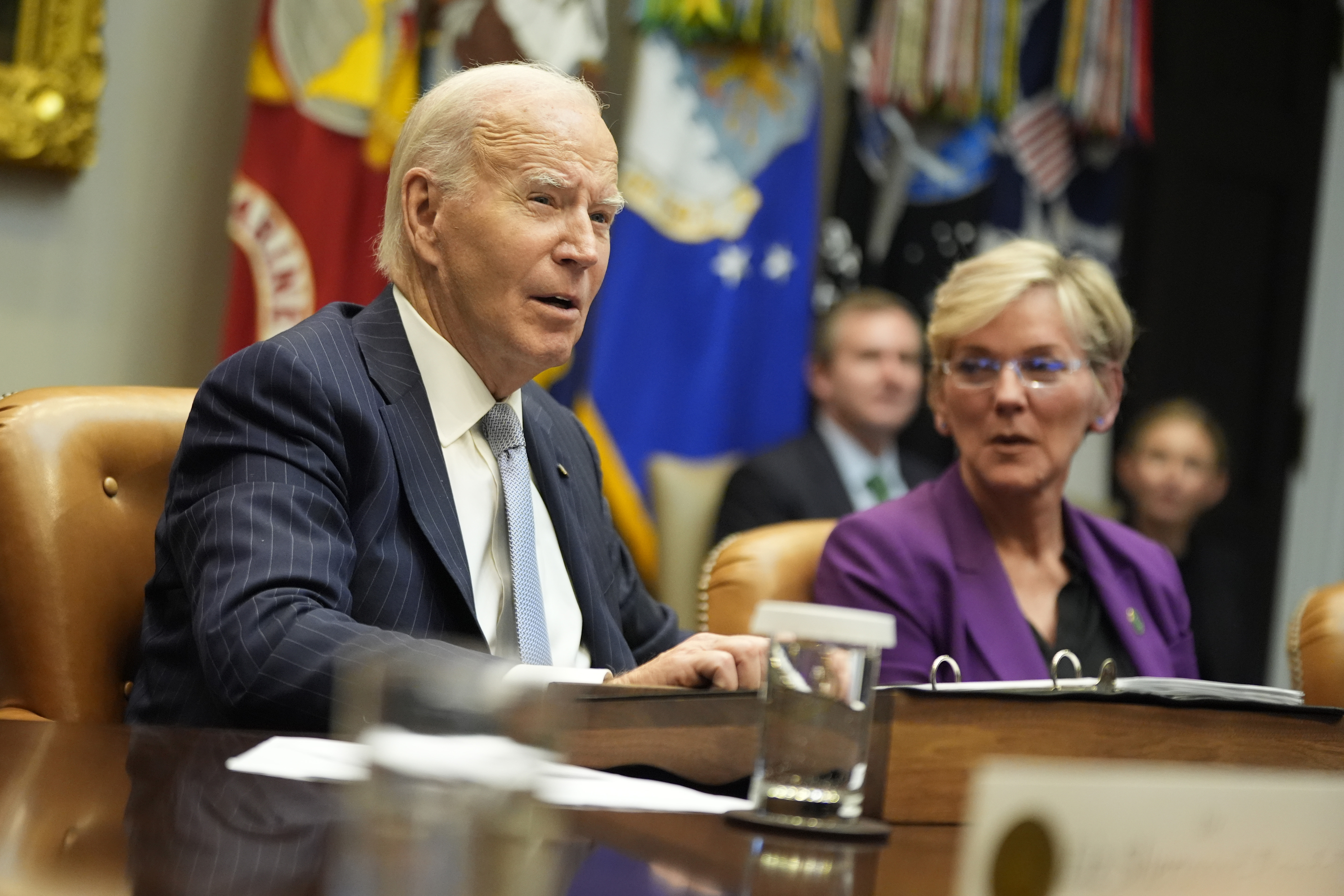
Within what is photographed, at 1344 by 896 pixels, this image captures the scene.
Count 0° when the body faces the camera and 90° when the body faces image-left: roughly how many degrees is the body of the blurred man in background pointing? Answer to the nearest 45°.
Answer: approximately 315°

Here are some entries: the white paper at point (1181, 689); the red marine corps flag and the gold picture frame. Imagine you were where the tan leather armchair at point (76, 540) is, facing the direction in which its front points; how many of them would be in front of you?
1

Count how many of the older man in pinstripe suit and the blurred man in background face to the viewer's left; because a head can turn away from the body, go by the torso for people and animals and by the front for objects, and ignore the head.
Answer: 0

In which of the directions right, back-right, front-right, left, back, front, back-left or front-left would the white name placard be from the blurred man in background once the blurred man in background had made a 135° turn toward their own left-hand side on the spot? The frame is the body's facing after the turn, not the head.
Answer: back

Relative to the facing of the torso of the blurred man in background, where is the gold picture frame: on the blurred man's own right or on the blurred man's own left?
on the blurred man's own right

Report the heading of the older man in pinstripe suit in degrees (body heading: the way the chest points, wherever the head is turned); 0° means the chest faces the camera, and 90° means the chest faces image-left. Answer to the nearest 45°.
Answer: approximately 315°

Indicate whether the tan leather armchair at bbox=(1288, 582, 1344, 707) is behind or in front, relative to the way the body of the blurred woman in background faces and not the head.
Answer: in front

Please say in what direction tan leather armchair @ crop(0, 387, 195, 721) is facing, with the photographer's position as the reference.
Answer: facing the viewer and to the right of the viewer

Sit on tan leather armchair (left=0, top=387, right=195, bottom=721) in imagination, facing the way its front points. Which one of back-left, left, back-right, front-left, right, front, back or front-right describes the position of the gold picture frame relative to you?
back-left

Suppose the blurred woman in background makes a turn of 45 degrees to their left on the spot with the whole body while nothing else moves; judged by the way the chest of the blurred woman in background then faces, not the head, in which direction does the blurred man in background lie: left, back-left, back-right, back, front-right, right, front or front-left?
right

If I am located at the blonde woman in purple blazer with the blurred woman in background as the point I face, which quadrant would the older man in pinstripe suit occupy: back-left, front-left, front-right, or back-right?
back-left
